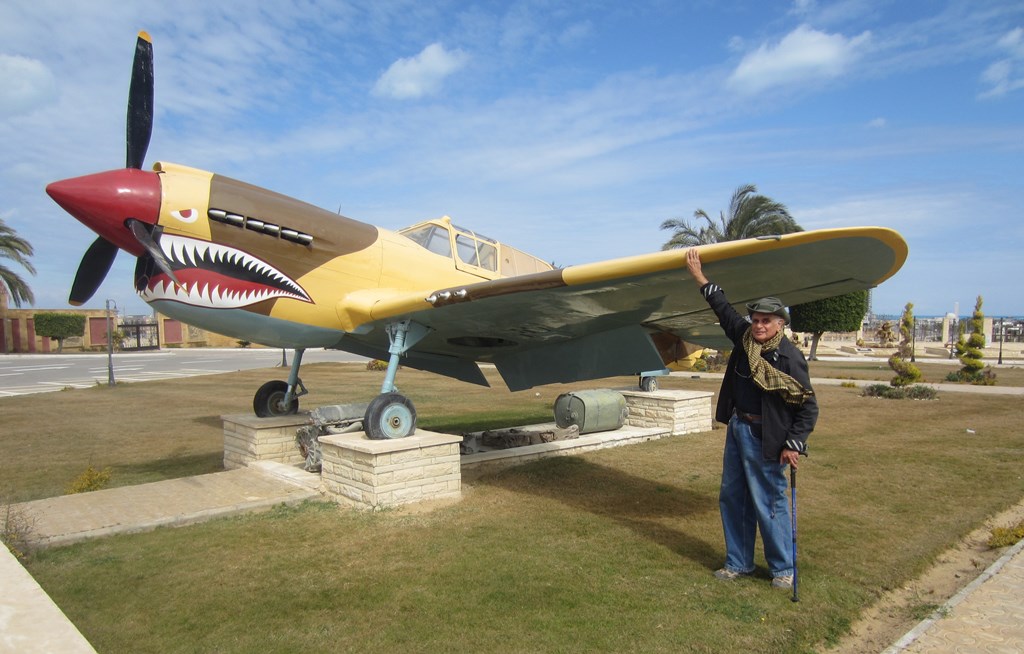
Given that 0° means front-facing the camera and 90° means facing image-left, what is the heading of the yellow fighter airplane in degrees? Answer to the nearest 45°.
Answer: approximately 45°

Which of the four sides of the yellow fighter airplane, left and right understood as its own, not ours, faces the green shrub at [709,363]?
back

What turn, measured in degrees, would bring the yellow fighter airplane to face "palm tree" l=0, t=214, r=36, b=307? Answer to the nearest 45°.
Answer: approximately 90° to its right

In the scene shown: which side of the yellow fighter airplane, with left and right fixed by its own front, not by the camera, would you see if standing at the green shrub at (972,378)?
back

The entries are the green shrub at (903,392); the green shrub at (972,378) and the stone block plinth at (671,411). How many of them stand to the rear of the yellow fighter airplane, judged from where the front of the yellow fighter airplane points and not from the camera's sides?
3

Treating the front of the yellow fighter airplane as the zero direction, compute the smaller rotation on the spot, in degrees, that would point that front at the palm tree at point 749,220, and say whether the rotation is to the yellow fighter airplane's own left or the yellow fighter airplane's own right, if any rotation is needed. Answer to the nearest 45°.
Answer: approximately 180°

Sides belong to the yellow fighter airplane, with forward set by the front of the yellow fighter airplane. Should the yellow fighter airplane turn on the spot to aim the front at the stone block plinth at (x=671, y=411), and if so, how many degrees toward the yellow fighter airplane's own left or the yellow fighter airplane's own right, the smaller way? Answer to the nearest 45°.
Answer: approximately 180°
